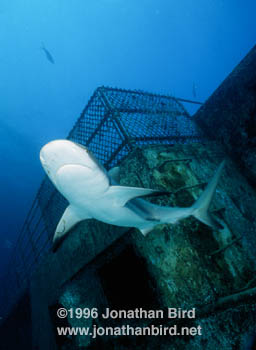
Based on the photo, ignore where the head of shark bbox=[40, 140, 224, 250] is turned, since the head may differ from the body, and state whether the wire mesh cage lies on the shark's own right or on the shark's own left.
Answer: on the shark's own right

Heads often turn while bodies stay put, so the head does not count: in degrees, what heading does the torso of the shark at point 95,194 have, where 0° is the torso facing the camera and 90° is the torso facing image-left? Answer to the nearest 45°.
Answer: approximately 45°
